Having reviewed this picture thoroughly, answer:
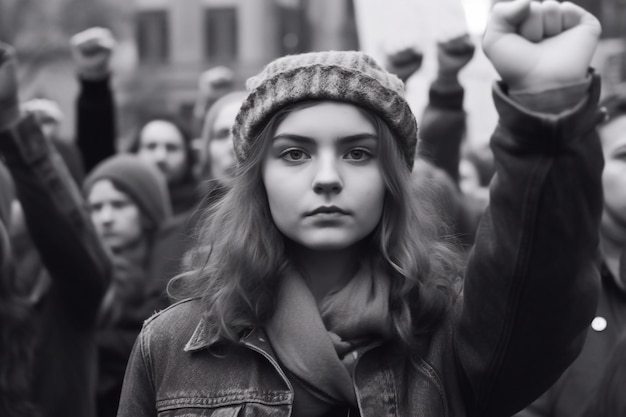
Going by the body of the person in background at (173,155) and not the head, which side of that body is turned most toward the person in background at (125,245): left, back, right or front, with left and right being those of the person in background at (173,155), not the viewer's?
front

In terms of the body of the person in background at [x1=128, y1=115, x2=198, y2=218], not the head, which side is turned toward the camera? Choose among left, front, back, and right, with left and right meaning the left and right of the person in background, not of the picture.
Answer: front

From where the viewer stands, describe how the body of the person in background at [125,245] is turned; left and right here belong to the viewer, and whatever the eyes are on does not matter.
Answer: facing the viewer and to the left of the viewer

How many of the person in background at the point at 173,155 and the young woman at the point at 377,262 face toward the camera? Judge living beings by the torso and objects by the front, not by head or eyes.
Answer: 2

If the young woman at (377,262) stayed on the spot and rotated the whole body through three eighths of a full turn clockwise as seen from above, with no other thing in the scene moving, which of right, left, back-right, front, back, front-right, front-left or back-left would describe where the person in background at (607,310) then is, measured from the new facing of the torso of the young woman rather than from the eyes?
right

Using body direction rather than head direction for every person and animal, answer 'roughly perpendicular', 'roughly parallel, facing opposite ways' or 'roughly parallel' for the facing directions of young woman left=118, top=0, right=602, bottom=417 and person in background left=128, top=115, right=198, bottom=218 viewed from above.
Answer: roughly parallel

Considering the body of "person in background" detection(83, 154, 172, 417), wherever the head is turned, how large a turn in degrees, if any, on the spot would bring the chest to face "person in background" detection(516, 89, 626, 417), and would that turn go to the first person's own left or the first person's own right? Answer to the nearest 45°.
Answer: approximately 90° to the first person's own left

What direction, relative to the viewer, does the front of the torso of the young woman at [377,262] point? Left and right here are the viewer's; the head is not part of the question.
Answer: facing the viewer

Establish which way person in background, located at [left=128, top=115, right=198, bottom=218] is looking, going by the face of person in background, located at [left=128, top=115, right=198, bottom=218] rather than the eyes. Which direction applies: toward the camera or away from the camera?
toward the camera

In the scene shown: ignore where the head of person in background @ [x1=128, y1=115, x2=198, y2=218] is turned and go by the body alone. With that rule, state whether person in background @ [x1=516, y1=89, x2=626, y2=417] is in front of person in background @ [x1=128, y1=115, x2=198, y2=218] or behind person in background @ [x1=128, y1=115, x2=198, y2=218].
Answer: in front

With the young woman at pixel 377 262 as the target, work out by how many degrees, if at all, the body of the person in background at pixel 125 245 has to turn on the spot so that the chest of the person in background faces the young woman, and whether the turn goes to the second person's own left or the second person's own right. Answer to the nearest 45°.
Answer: approximately 45° to the second person's own left
